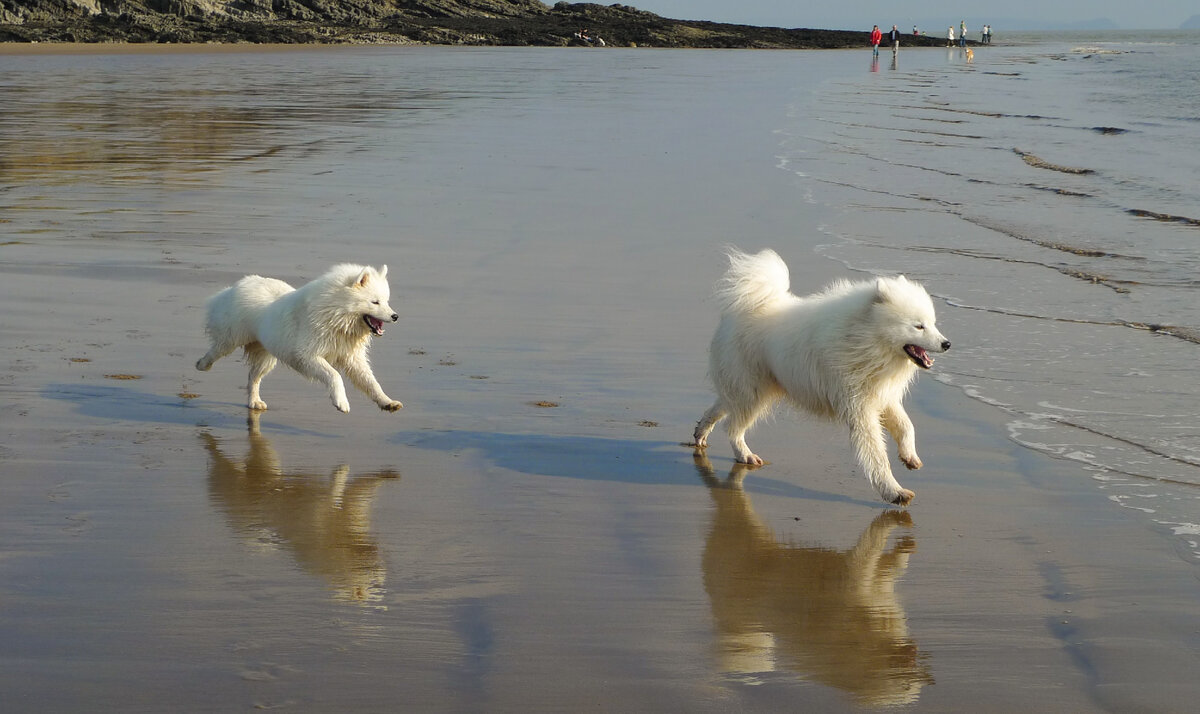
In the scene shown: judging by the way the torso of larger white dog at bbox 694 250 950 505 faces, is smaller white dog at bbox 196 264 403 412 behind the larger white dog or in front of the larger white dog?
behind

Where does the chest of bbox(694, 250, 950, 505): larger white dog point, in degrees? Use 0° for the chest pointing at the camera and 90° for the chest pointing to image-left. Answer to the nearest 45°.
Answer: approximately 315°
